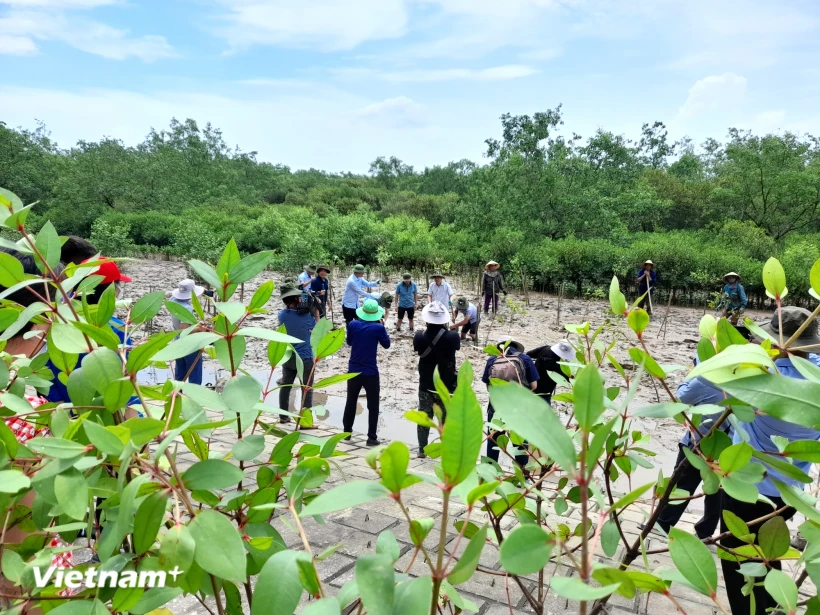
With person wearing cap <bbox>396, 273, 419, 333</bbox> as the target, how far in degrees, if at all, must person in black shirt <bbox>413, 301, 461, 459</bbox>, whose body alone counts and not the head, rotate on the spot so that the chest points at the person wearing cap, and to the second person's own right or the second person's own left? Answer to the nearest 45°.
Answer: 0° — they already face them

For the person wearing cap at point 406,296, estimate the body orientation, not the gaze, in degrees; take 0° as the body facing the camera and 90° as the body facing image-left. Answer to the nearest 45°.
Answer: approximately 0°

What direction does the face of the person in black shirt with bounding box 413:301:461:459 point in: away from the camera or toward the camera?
away from the camera

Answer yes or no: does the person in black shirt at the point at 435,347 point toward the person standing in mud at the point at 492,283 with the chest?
yes

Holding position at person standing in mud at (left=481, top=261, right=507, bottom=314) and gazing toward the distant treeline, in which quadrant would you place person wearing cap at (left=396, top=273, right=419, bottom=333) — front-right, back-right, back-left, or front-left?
back-left

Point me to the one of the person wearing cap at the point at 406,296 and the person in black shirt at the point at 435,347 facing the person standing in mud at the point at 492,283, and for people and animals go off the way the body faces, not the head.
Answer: the person in black shirt

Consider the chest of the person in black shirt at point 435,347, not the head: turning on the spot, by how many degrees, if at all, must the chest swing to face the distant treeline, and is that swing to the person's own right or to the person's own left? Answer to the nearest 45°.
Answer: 0° — they already face it

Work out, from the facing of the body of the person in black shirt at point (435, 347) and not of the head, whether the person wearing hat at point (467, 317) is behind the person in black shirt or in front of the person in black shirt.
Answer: in front

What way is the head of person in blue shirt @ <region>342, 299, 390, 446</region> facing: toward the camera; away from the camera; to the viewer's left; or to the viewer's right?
away from the camera

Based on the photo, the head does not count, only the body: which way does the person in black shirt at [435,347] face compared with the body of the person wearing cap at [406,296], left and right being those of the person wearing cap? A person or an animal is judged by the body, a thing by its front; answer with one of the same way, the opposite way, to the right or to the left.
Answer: the opposite way

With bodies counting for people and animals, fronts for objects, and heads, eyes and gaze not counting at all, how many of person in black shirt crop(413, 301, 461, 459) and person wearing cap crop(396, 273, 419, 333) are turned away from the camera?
1

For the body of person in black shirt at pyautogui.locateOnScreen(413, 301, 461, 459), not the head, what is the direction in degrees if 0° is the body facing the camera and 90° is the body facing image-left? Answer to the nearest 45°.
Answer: approximately 180°
